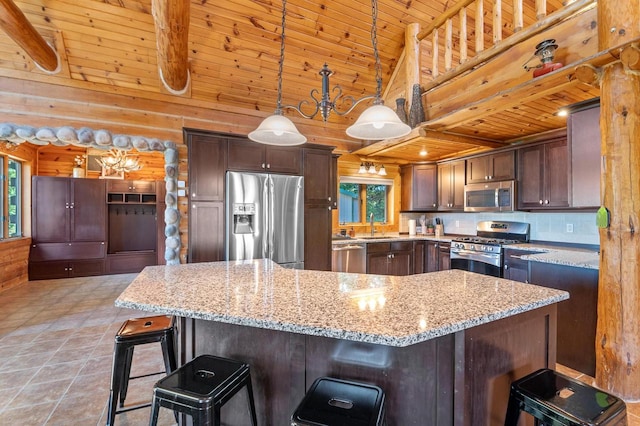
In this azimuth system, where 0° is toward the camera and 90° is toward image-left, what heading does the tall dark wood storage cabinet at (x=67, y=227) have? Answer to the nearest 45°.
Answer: approximately 0°

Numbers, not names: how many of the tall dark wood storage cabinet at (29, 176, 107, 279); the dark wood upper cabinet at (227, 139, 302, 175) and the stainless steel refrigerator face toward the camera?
3

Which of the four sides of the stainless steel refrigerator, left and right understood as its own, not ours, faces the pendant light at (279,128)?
front

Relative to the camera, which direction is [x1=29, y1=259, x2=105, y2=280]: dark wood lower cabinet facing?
toward the camera

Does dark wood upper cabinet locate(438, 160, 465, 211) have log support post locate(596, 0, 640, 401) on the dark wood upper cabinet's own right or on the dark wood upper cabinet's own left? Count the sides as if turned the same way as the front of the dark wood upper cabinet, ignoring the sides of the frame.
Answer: on the dark wood upper cabinet's own left

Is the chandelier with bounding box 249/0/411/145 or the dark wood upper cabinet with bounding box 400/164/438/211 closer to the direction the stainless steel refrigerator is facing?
the chandelier

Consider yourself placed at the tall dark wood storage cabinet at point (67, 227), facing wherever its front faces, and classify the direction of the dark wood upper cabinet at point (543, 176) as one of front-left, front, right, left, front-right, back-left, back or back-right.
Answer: front-left

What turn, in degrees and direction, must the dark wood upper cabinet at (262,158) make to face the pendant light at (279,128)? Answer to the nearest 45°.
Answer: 0° — it already faces it

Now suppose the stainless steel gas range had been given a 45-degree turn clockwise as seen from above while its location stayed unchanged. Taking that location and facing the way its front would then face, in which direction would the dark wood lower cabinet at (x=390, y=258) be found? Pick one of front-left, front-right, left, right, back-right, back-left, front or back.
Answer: front

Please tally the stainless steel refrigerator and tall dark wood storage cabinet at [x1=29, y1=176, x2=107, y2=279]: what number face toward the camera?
2

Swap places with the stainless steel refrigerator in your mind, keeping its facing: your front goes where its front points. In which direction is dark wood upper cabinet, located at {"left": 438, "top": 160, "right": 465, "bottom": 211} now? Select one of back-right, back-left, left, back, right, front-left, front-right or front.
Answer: left
